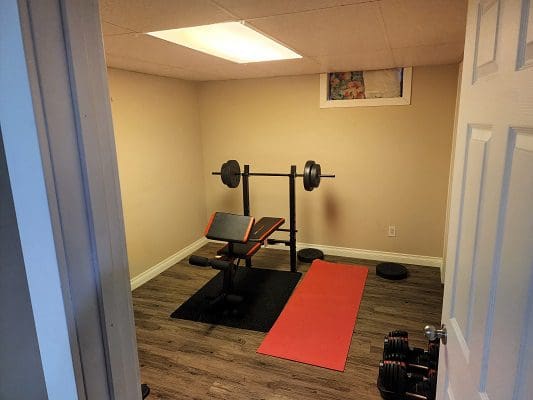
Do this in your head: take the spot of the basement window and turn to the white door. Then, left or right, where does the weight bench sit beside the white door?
right

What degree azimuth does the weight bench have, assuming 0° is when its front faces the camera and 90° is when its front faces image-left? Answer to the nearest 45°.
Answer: approximately 45°

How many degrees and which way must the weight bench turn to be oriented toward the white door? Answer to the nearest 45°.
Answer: approximately 45° to its left

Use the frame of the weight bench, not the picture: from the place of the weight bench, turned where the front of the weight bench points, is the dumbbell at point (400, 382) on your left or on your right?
on your left

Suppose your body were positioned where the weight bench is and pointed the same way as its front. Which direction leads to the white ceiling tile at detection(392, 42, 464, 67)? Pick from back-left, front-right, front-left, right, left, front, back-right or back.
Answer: back-left

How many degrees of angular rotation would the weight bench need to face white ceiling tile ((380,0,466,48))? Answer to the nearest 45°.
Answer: approximately 90° to its left
